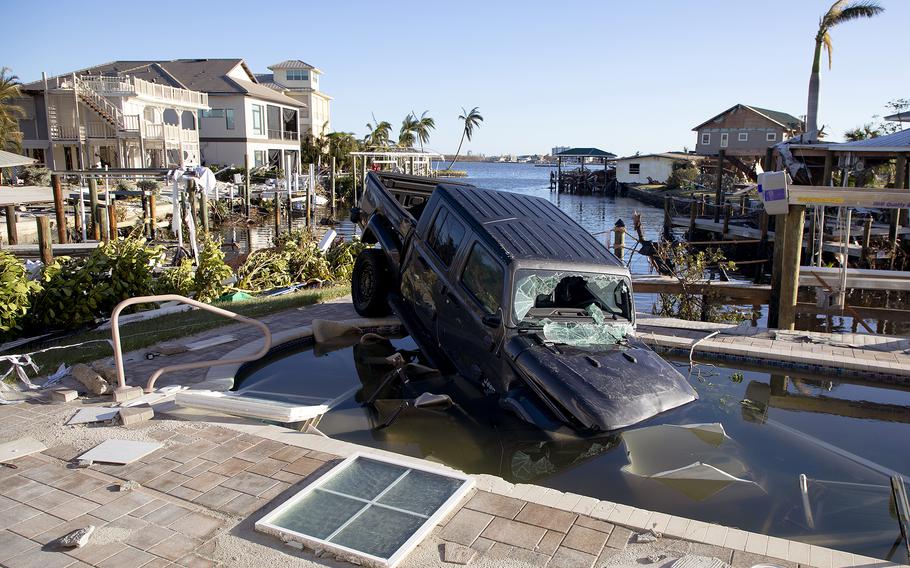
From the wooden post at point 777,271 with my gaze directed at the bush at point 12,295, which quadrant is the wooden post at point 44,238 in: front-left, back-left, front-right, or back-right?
front-right

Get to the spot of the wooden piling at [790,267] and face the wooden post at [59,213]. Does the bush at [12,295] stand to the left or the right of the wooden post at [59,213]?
left

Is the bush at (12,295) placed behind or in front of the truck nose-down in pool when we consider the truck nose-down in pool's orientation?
behind

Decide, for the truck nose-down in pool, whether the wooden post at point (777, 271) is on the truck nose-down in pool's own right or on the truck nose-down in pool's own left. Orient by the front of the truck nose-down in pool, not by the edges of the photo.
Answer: on the truck nose-down in pool's own left

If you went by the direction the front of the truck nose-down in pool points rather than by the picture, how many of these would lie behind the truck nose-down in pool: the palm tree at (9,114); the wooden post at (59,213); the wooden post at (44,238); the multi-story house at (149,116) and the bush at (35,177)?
5

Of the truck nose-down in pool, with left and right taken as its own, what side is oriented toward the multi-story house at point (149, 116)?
back

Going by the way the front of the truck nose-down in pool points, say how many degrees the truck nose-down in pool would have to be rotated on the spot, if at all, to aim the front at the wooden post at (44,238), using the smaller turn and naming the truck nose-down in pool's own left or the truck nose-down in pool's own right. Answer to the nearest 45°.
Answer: approximately 180°

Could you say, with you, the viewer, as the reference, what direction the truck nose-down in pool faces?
facing the viewer and to the right of the viewer

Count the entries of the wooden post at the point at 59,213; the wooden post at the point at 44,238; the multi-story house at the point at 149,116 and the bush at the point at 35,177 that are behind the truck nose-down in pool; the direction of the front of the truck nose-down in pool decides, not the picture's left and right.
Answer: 4

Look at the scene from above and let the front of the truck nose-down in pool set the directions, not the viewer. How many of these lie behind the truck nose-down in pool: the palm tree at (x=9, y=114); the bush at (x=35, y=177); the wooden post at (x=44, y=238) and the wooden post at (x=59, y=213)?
4

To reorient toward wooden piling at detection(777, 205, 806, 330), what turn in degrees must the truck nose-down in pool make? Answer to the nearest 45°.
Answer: approximately 90° to its left

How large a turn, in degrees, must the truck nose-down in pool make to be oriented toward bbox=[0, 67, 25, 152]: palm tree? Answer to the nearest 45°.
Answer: approximately 180°

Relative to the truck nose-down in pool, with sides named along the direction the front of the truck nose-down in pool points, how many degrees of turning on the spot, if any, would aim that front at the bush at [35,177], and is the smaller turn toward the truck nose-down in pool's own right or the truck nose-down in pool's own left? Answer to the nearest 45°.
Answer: approximately 180°
